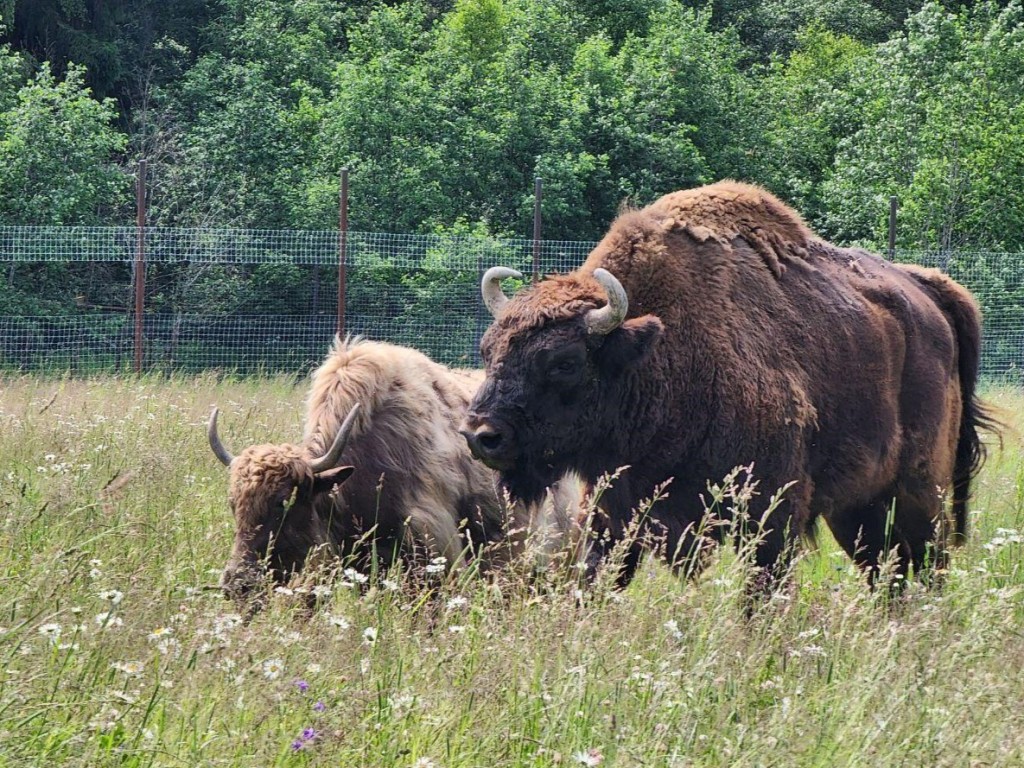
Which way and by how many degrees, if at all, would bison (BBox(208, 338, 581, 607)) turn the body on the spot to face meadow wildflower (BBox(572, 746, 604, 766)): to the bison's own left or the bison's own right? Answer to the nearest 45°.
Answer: approximately 45° to the bison's own left

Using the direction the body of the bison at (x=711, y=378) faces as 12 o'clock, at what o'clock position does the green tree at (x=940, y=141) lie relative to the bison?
The green tree is roughly at 5 o'clock from the bison.

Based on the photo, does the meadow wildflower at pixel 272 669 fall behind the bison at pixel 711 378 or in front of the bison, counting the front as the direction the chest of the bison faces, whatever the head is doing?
in front

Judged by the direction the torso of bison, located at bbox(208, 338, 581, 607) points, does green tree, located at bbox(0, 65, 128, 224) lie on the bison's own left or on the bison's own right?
on the bison's own right

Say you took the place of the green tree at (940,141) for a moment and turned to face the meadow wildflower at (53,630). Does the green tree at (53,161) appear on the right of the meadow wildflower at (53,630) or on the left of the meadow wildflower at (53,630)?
right

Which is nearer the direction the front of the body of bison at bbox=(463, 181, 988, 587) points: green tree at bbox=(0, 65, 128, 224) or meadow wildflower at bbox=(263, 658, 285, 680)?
the meadow wildflower

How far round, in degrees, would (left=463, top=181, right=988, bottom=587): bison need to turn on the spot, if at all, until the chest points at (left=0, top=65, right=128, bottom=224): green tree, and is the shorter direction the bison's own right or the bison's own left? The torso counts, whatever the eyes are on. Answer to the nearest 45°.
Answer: approximately 90° to the bison's own right

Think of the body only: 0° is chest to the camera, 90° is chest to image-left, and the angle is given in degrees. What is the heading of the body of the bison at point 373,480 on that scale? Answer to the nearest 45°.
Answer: approximately 45°

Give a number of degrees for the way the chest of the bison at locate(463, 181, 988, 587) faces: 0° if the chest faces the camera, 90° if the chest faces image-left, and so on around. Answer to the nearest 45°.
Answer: approximately 45°
